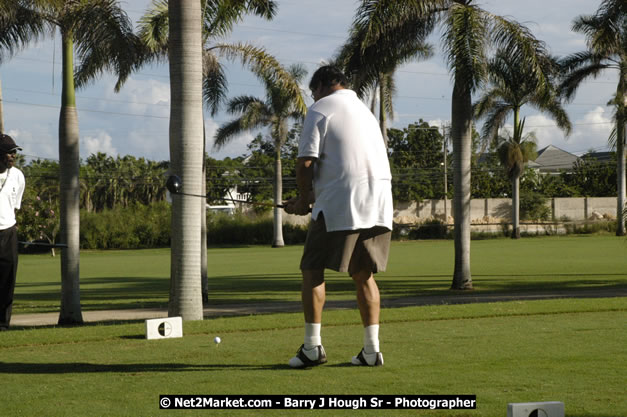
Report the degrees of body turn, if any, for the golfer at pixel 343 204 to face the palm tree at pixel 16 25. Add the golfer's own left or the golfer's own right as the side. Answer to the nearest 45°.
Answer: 0° — they already face it

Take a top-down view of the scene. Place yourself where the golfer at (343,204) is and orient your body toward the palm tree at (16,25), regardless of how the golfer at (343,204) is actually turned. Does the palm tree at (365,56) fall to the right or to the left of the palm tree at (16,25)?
right

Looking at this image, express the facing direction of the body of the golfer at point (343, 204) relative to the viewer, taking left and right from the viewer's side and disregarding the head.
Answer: facing away from the viewer and to the left of the viewer

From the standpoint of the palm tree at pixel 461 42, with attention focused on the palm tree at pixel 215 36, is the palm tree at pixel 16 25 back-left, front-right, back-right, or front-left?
front-left

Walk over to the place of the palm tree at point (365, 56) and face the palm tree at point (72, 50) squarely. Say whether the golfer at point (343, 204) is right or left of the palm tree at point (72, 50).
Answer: left

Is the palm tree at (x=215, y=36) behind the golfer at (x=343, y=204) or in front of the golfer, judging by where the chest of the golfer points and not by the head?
in front

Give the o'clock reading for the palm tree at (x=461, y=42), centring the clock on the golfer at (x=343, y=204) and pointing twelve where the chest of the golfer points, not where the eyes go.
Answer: The palm tree is roughly at 2 o'clock from the golfer.

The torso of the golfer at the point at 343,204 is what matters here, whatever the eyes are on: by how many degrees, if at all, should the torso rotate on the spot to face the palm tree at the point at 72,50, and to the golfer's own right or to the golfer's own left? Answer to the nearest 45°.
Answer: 0° — they already face it

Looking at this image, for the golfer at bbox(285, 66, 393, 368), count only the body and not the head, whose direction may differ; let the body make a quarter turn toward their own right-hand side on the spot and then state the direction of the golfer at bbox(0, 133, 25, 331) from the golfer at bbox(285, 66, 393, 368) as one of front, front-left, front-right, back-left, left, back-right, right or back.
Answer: left

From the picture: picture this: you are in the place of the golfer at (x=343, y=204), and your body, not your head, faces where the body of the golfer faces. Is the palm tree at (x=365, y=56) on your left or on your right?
on your right
